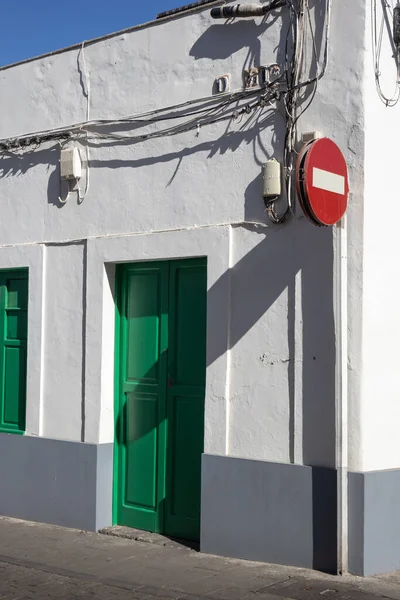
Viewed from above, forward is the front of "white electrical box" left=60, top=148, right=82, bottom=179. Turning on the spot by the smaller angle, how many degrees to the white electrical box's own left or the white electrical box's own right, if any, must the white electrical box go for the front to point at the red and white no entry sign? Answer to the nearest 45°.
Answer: approximately 90° to the white electrical box's own left

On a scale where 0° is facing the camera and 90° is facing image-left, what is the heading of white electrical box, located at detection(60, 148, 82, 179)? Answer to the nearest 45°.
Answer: approximately 45°

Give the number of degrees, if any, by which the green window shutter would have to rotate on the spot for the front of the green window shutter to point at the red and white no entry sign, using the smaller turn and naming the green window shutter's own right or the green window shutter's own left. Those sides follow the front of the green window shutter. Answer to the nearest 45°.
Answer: approximately 90° to the green window shutter's own left

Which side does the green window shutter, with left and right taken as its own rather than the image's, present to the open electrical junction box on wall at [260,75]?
left

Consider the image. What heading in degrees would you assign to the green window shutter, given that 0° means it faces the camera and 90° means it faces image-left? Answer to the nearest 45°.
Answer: approximately 45°

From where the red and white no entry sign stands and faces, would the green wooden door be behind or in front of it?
behind

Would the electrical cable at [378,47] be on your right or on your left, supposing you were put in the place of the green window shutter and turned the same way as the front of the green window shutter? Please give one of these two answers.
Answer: on your left

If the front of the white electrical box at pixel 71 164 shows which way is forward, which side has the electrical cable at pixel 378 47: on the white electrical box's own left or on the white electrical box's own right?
on the white electrical box's own left

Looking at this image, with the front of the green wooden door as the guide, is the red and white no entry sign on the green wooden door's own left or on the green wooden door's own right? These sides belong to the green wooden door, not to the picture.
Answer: on the green wooden door's own left
